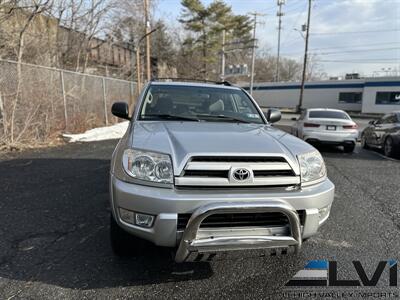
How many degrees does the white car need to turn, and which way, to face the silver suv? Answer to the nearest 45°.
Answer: approximately 180°

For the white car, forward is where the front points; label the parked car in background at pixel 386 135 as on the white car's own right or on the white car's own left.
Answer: on the white car's own right

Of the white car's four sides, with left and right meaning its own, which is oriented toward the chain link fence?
left

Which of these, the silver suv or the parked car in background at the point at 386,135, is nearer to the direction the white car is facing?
the parked car in background

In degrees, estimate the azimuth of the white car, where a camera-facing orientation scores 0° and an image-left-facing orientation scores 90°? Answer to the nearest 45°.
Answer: approximately 180°
